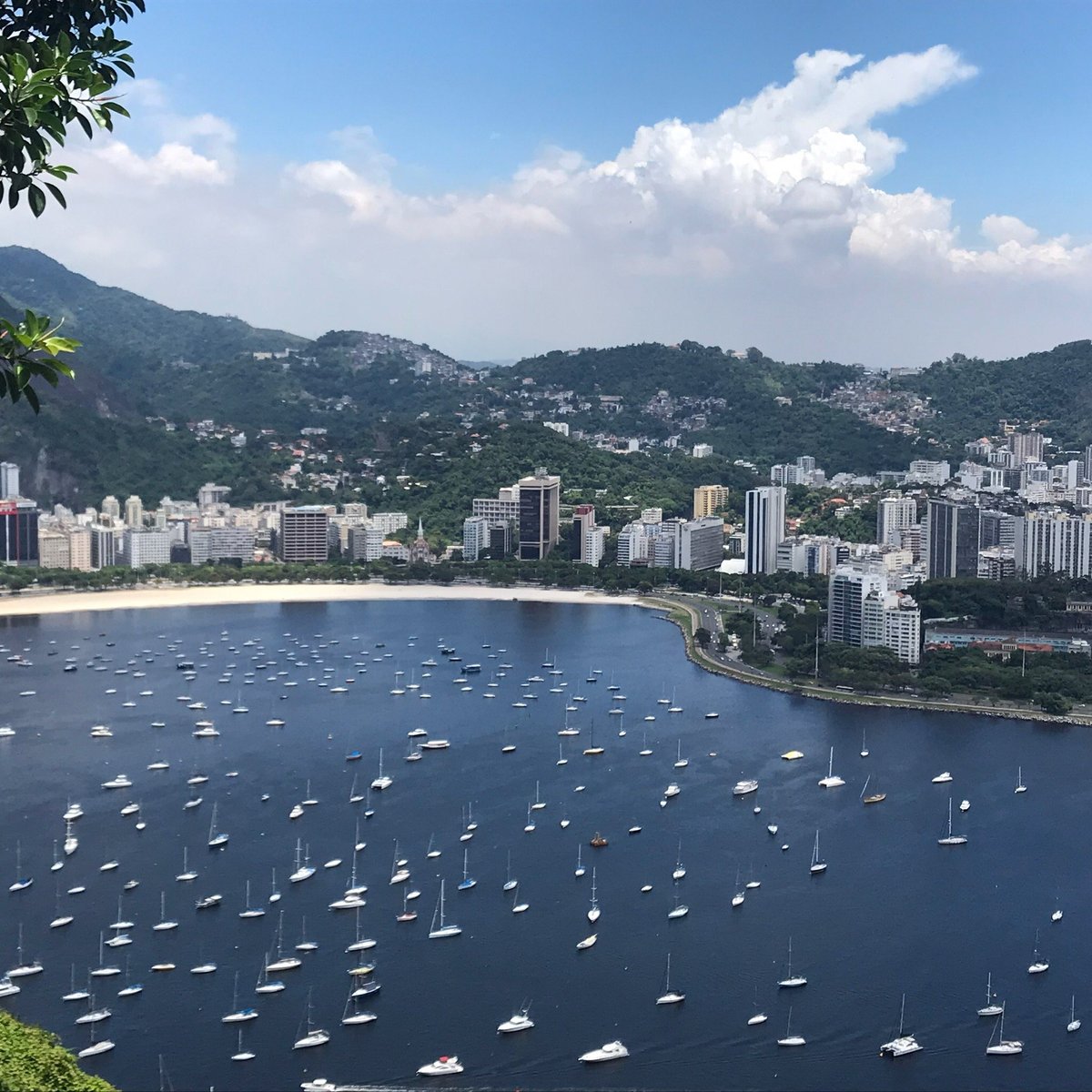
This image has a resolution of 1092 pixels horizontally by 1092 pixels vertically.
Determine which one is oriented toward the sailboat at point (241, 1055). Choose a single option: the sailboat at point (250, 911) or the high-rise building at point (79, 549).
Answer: the high-rise building

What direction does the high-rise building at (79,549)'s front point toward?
toward the camera

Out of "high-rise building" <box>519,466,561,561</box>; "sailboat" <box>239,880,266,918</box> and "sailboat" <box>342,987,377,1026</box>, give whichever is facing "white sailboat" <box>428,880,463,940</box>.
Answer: the high-rise building

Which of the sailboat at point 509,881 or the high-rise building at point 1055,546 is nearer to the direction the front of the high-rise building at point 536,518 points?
the sailboat

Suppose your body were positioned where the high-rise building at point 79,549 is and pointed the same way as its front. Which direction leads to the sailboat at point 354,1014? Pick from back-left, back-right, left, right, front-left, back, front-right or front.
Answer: front
